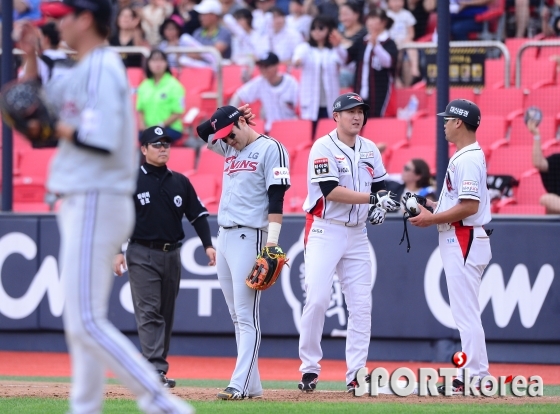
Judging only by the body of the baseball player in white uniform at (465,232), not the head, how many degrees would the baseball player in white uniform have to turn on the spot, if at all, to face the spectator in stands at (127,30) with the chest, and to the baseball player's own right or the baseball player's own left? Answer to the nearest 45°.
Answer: approximately 45° to the baseball player's own right

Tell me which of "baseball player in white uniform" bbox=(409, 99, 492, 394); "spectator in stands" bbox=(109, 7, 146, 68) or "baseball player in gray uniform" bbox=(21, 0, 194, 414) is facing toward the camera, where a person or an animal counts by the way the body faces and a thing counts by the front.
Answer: the spectator in stands

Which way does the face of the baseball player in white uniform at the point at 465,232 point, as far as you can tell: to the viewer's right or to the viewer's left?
to the viewer's left

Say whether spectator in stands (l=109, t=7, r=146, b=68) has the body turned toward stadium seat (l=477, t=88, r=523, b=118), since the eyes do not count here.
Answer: no

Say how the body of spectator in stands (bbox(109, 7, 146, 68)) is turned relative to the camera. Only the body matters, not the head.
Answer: toward the camera

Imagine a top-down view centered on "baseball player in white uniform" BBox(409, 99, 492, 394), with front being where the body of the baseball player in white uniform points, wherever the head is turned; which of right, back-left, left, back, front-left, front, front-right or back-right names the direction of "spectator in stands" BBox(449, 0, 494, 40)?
right

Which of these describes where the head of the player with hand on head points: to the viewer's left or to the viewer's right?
to the viewer's left

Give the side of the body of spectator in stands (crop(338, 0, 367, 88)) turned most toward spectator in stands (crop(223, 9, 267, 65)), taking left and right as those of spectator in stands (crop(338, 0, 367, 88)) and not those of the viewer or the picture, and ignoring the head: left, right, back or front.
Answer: right

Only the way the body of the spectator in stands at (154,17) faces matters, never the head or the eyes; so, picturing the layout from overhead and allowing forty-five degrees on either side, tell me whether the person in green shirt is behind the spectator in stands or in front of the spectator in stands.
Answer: in front

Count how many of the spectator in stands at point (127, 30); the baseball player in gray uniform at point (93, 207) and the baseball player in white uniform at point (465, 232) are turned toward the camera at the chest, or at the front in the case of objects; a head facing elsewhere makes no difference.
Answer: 1

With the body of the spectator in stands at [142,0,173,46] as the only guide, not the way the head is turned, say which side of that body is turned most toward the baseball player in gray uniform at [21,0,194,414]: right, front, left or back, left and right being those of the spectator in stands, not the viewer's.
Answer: front

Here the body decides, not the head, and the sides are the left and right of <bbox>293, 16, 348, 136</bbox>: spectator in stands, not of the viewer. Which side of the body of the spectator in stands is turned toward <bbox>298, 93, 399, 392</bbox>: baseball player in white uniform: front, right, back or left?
front

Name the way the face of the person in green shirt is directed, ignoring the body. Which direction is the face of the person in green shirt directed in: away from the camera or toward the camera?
toward the camera

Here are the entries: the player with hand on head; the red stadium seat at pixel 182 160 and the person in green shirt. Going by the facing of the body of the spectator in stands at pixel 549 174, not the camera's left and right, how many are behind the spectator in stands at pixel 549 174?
0

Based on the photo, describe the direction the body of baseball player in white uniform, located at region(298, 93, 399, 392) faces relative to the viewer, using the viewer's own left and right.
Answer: facing the viewer and to the right of the viewer

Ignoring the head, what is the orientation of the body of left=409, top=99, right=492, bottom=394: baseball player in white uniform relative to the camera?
to the viewer's left

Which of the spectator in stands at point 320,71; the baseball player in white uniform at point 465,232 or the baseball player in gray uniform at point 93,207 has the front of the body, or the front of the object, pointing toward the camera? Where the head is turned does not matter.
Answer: the spectator in stands

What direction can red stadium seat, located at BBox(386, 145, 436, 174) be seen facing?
toward the camera
